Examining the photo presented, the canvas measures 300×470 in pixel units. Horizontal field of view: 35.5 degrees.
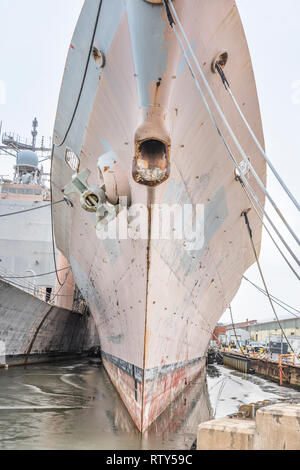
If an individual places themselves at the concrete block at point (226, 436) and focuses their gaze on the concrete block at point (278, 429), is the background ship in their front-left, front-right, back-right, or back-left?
back-left

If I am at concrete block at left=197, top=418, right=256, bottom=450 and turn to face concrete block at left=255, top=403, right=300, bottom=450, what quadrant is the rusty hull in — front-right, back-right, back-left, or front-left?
back-left

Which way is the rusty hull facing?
toward the camera
